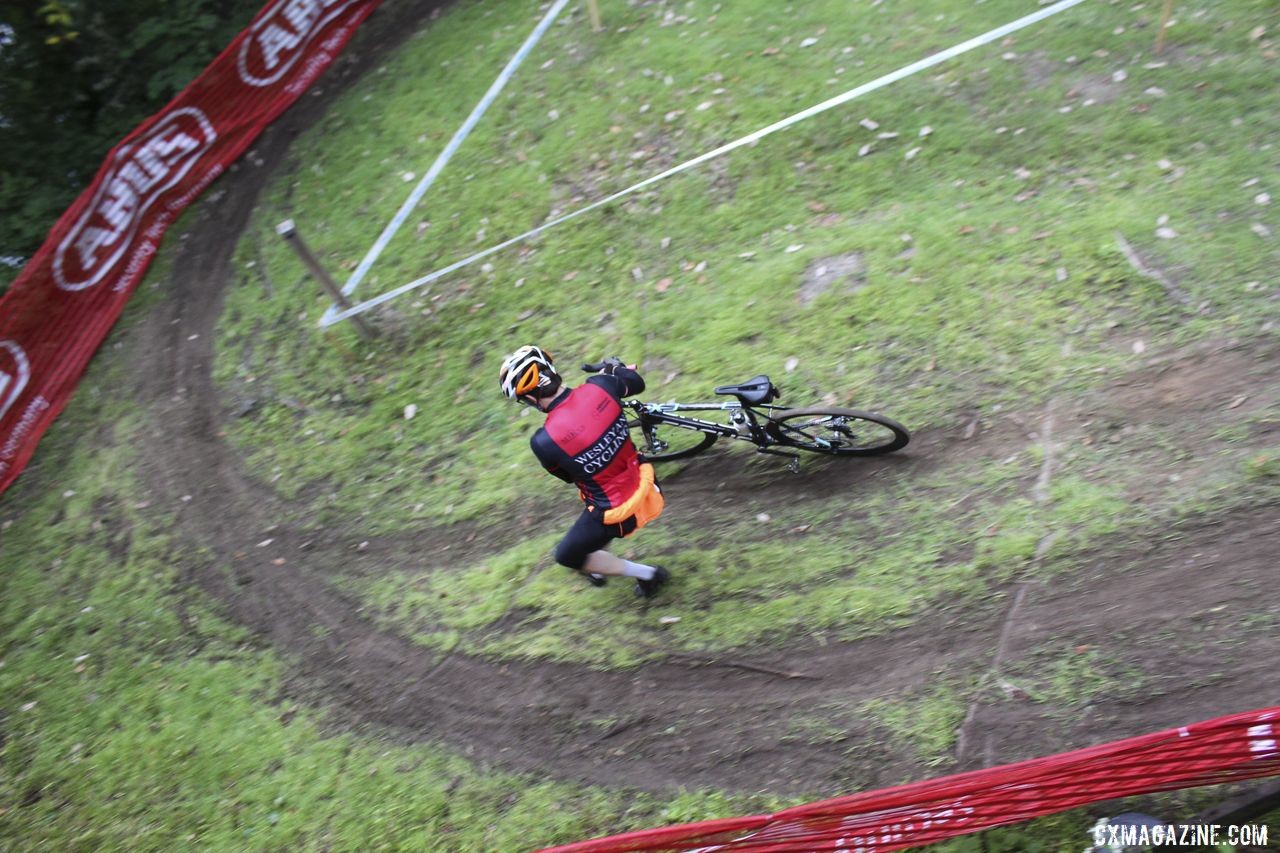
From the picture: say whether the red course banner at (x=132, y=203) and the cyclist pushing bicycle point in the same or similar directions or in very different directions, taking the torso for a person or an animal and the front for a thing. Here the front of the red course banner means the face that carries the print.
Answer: very different directions

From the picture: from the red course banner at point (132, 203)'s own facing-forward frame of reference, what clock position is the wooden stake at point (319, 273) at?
The wooden stake is roughly at 1 o'clock from the red course banner.

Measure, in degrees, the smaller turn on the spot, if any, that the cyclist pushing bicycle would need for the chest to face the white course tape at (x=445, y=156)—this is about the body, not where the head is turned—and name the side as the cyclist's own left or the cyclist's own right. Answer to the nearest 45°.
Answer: approximately 45° to the cyclist's own right

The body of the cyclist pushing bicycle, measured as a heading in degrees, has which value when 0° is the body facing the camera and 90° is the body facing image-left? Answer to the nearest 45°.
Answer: approximately 135°

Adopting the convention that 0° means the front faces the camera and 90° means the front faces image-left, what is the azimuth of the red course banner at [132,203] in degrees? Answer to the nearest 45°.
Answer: approximately 315°

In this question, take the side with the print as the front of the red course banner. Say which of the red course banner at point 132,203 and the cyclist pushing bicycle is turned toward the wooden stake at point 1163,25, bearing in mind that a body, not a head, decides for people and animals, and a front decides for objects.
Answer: the red course banner

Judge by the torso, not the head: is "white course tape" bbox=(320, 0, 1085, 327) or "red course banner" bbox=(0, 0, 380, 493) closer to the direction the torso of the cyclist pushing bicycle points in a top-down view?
the red course banner

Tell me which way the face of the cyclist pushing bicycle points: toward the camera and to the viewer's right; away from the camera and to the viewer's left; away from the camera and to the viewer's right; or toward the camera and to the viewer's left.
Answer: away from the camera and to the viewer's left

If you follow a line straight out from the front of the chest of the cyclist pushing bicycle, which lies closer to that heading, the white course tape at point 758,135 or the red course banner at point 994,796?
the white course tape

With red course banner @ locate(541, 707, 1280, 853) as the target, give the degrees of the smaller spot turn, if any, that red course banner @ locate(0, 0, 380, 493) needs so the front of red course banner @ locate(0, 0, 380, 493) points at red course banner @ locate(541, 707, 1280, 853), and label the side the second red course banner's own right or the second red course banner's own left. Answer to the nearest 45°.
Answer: approximately 45° to the second red course banner's own right

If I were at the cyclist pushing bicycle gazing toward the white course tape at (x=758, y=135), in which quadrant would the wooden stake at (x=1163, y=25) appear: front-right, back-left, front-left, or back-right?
front-right

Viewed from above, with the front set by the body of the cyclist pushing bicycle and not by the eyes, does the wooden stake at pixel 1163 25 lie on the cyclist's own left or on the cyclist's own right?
on the cyclist's own right

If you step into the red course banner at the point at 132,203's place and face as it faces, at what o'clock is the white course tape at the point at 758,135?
The white course tape is roughly at 12 o'clock from the red course banner.

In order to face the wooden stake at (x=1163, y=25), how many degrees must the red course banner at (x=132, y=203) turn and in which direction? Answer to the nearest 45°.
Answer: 0° — it already faces it
